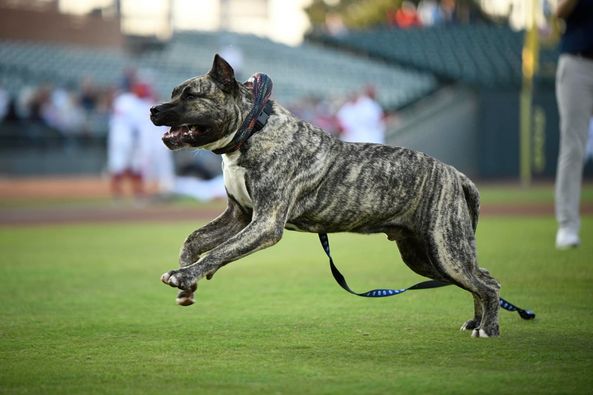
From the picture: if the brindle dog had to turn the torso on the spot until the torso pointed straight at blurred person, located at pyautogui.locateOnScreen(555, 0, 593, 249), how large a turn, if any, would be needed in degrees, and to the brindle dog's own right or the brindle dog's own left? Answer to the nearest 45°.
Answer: approximately 135° to the brindle dog's own right

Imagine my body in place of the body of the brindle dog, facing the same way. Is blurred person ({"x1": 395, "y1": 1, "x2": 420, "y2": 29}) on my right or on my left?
on my right

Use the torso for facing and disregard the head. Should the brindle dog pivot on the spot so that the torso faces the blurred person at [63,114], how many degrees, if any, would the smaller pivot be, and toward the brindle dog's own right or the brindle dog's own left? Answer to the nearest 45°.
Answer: approximately 90° to the brindle dog's own right

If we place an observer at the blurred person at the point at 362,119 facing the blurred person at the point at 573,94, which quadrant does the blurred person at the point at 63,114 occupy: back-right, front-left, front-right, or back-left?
back-right

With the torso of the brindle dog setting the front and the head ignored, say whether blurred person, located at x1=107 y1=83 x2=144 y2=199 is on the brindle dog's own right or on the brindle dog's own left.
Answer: on the brindle dog's own right

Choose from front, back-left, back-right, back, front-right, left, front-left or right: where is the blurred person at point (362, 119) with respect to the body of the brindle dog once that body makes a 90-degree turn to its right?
front

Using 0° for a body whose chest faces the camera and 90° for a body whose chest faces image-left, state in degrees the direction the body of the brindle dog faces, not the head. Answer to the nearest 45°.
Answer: approximately 90°
